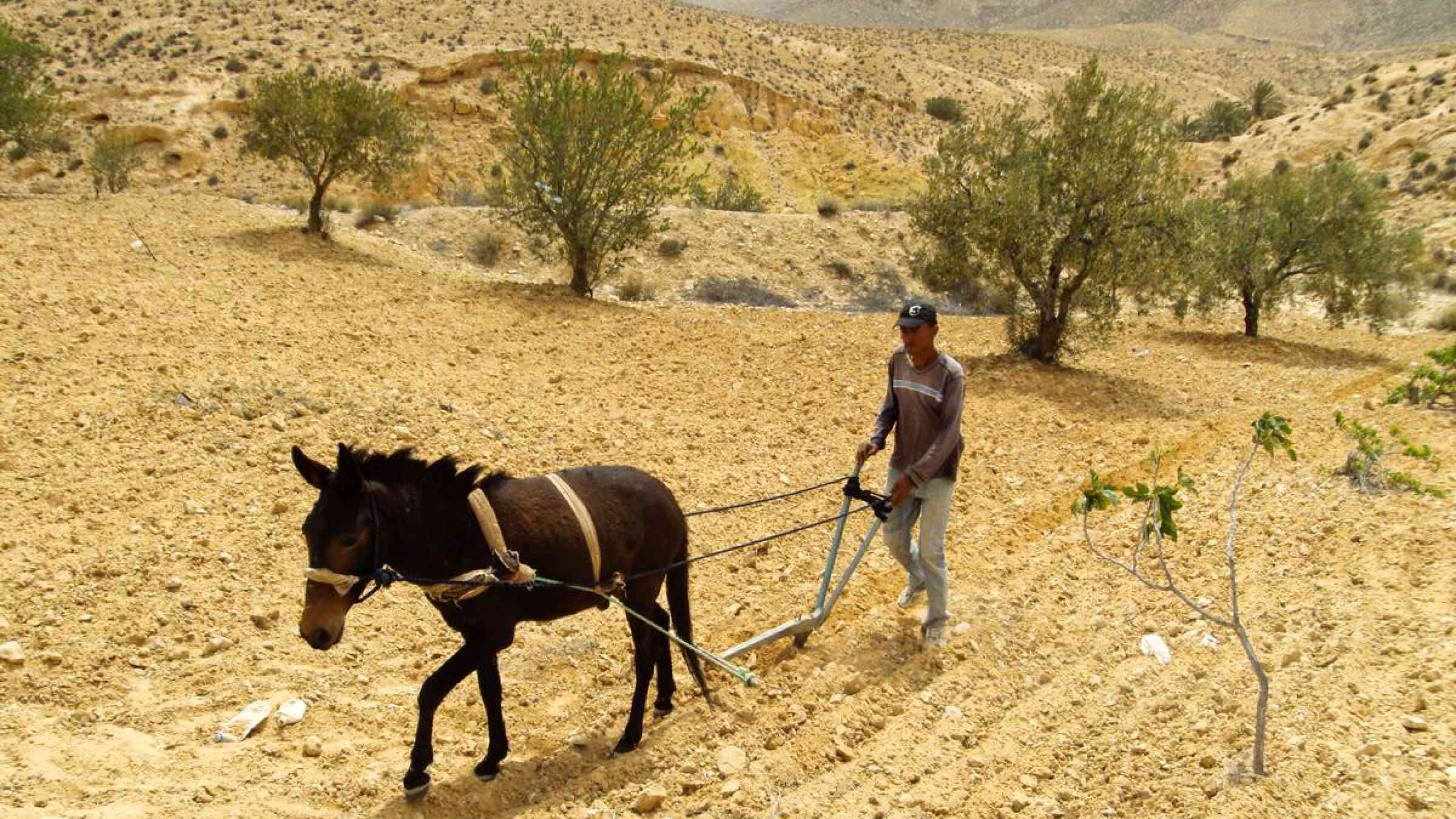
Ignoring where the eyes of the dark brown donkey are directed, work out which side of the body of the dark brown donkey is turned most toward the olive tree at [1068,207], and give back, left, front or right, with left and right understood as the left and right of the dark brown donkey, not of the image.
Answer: back

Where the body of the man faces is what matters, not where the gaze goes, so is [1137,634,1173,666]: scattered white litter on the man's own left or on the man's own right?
on the man's own left

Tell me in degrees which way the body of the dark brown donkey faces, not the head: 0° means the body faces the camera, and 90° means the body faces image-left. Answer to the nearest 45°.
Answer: approximately 45°

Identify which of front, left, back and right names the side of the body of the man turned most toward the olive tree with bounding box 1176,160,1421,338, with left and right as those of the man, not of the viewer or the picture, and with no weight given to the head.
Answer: back

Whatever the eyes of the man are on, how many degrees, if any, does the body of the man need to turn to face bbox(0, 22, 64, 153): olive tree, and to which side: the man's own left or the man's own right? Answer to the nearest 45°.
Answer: approximately 90° to the man's own right

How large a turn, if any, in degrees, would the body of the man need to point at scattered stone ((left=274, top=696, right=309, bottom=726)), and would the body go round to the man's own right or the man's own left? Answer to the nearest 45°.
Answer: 0° — they already face it

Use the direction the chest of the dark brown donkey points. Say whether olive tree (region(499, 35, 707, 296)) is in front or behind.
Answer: behind

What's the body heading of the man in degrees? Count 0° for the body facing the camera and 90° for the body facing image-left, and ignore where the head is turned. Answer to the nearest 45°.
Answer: approximately 45°

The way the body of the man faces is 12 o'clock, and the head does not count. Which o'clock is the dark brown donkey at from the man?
The dark brown donkey is roughly at 12 o'clock from the man.

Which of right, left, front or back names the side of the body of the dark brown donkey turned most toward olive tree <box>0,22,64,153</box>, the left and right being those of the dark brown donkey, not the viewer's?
right
